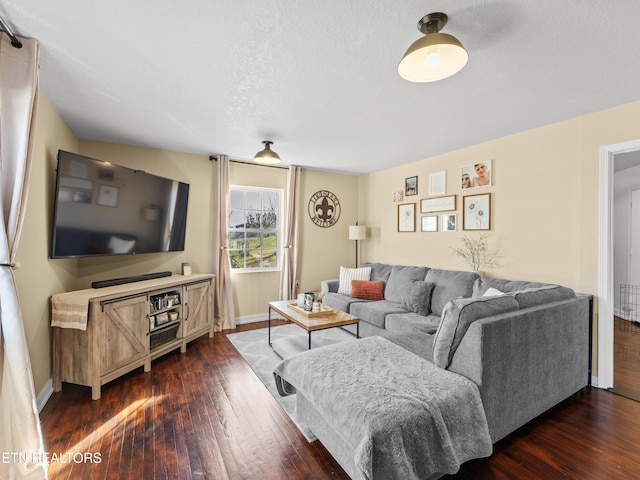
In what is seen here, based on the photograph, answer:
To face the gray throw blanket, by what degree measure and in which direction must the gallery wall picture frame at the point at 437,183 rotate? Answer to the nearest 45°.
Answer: approximately 45° to its left

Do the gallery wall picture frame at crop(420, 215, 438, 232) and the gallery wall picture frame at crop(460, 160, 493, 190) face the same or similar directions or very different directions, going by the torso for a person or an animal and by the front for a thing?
same or similar directions

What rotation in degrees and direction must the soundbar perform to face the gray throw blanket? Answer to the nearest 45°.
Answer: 0° — it already faces it

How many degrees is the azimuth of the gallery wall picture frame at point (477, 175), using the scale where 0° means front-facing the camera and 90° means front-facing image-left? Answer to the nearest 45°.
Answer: approximately 45°

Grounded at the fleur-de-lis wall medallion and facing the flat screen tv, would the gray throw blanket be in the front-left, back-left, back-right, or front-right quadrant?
front-left

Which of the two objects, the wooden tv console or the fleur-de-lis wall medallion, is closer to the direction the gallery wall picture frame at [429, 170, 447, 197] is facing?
the wooden tv console

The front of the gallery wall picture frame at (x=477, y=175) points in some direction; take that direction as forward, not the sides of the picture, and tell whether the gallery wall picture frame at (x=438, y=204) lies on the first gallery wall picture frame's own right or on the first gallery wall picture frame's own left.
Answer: on the first gallery wall picture frame's own right

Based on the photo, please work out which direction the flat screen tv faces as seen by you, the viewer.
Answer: facing the viewer and to the right of the viewer

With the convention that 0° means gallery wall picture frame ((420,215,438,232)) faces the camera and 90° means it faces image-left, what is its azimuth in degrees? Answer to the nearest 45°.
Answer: approximately 45°

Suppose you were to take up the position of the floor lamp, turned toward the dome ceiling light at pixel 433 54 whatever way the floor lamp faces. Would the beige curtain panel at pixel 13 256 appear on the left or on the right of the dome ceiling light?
right

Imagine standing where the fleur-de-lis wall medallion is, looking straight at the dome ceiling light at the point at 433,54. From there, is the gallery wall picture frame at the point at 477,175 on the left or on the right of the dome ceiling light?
left
